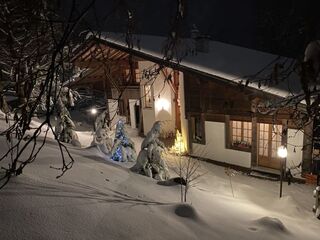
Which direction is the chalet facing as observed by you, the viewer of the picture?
facing the viewer and to the left of the viewer

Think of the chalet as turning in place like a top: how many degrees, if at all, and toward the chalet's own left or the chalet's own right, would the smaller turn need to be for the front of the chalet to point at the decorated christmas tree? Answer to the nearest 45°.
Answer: approximately 45° to the chalet's own right
